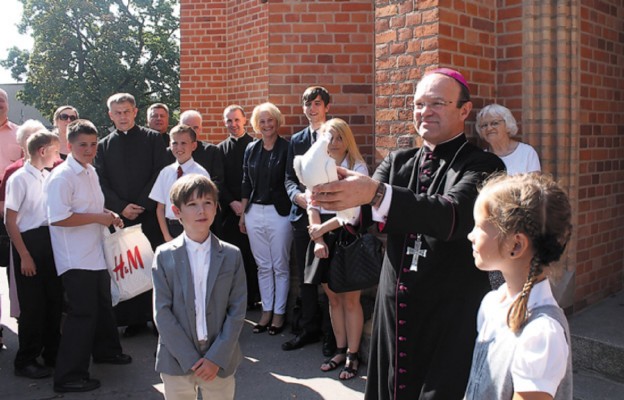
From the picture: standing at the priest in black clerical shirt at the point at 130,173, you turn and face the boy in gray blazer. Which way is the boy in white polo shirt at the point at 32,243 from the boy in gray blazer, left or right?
right

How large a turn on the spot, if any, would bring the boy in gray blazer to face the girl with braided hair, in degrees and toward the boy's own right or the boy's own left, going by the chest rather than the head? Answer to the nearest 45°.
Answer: approximately 45° to the boy's own left

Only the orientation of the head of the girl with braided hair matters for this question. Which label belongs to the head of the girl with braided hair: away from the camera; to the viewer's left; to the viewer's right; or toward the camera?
to the viewer's left

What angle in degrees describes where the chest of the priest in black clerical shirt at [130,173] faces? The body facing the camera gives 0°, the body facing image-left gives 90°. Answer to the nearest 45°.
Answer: approximately 0°

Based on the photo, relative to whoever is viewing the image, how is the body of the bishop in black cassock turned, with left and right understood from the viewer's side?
facing the viewer and to the left of the viewer

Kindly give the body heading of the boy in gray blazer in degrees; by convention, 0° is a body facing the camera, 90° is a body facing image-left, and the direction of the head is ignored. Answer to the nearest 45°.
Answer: approximately 0°

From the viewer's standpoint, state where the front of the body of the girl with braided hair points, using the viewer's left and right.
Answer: facing to the left of the viewer

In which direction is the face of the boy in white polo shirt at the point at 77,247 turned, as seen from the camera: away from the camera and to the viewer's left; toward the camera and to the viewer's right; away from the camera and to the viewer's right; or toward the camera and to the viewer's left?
toward the camera and to the viewer's right

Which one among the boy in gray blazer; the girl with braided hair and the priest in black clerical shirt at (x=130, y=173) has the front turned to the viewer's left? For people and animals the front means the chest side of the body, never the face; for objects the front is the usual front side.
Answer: the girl with braided hair
